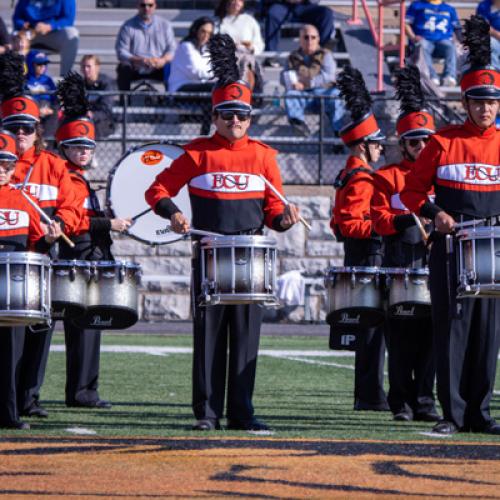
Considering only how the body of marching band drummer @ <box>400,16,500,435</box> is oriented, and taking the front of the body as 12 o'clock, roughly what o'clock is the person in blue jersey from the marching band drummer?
The person in blue jersey is roughly at 6 o'clock from the marching band drummer.

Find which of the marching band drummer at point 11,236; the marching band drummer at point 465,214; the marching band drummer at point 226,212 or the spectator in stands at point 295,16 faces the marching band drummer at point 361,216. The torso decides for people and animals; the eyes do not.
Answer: the spectator in stands

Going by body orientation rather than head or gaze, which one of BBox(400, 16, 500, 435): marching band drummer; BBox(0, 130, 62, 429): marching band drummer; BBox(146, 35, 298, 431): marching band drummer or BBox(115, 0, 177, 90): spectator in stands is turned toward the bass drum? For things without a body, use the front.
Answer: the spectator in stands

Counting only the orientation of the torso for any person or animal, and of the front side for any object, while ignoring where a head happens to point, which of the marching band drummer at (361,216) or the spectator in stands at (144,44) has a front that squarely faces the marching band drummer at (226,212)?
the spectator in stands

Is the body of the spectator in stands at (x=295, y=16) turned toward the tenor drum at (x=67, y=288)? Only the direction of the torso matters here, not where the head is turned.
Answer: yes

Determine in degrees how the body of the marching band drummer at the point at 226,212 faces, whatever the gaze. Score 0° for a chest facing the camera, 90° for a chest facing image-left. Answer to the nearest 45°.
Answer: approximately 0°

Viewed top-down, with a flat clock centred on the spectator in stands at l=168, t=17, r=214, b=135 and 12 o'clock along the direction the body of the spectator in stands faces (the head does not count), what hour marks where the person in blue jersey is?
The person in blue jersey is roughly at 10 o'clock from the spectator in stands.

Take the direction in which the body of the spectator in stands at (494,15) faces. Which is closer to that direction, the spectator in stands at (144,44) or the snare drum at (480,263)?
the snare drum

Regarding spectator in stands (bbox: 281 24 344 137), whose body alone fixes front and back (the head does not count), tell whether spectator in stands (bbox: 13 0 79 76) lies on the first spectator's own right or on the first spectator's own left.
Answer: on the first spectator's own right
